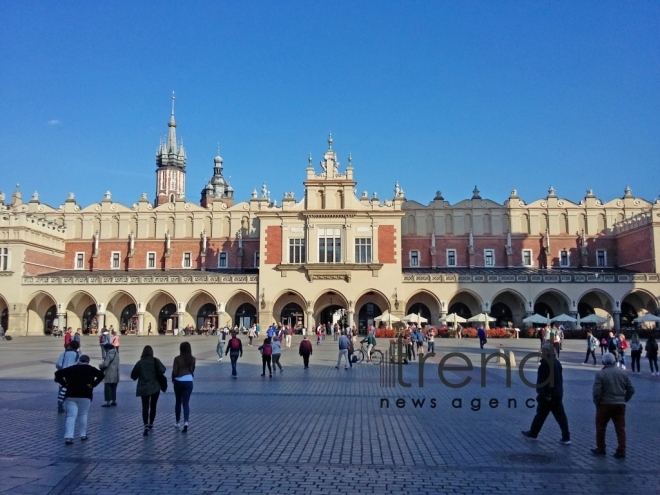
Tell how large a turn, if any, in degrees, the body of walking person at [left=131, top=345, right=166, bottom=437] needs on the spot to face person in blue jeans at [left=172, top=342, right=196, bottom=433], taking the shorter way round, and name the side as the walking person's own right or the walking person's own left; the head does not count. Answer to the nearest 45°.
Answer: approximately 90° to the walking person's own right

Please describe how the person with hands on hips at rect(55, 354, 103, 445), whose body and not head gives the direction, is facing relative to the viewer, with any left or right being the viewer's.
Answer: facing away from the viewer

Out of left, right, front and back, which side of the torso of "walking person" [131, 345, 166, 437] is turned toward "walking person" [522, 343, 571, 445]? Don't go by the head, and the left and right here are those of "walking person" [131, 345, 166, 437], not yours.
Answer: right

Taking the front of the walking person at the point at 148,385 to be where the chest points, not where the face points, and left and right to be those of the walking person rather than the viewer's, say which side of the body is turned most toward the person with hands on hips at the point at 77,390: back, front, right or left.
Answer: left

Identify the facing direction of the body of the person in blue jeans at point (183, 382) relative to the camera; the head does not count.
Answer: away from the camera

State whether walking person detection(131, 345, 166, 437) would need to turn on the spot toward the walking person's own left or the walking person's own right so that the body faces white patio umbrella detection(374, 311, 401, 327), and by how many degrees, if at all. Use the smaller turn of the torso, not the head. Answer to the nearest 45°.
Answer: approximately 45° to the walking person's own right

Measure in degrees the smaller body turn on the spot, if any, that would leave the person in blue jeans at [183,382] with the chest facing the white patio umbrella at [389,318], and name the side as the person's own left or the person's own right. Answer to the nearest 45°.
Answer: approximately 45° to the person's own right

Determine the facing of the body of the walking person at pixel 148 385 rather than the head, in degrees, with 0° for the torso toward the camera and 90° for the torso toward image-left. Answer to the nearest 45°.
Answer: approximately 180°

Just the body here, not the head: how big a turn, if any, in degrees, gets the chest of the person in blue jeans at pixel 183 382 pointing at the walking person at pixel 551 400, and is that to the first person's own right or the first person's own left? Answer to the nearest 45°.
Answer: approximately 135° to the first person's own right

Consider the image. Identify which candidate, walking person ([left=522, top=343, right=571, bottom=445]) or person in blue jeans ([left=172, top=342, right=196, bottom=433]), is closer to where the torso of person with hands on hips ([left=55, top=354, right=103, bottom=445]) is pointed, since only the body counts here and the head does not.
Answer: the person in blue jeans

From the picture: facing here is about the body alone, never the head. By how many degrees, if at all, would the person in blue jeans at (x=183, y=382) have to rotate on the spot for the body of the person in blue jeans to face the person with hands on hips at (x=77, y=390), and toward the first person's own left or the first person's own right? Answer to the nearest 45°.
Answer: approximately 90° to the first person's own left
